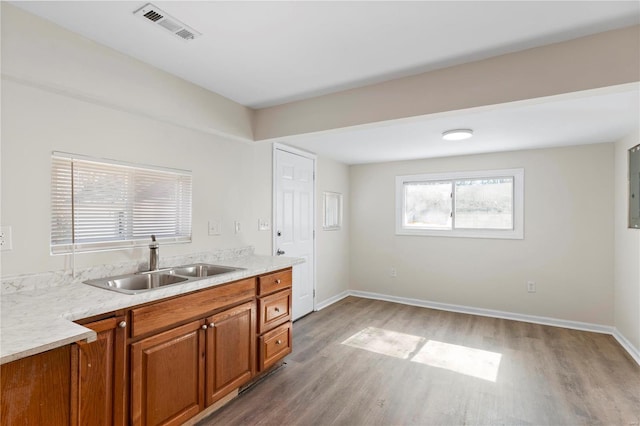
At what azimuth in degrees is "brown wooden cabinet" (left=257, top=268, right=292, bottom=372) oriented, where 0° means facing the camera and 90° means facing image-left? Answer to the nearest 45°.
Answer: approximately 315°

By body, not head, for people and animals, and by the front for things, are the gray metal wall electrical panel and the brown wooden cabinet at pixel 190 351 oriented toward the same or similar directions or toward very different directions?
very different directions

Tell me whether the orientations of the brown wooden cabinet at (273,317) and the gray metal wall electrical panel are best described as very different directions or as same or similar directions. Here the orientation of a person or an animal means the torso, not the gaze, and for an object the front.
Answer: very different directions

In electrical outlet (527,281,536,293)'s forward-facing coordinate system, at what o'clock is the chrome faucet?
The chrome faucet is roughly at 1 o'clock from the electrical outlet.

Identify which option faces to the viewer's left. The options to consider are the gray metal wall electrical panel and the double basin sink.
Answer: the gray metal wall electrical panel

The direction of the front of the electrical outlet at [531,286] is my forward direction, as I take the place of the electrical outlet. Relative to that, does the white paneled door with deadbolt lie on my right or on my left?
on my right

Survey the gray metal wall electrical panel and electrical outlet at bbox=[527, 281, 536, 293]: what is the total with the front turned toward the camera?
1

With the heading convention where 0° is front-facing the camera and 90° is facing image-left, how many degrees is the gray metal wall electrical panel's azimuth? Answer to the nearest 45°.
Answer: approximately 90°

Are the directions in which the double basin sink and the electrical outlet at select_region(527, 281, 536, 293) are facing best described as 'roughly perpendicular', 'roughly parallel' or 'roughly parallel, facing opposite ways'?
roughly perpendicular
